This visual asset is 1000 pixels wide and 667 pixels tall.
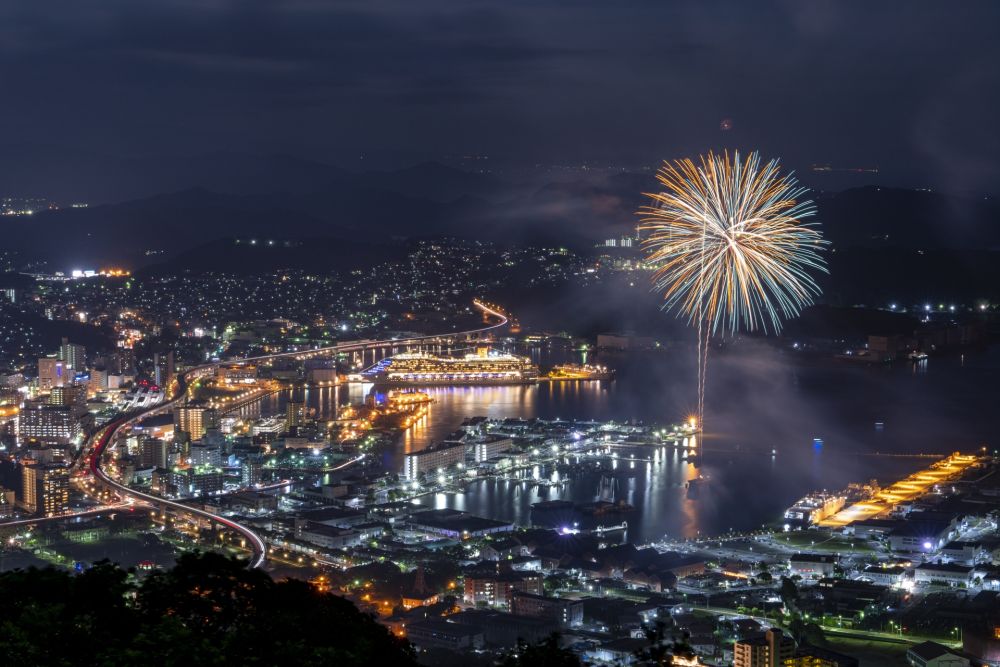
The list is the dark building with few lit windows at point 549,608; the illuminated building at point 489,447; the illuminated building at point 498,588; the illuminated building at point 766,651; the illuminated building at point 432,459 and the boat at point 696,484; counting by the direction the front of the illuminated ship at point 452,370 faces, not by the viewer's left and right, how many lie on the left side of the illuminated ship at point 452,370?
6

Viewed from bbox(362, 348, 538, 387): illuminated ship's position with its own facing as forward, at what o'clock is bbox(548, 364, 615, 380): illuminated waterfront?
bbox(548, 364, 615, 380): illuminated waterfront is roughly at 6 o'clock from bbox(362, 348, 538, 387): illuminated ship.

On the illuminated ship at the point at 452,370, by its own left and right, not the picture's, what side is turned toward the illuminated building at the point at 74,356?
front

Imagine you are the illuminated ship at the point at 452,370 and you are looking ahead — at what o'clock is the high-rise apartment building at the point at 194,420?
The high-rise apartment building is roughly at 10 o'clock from the illuminated ship.

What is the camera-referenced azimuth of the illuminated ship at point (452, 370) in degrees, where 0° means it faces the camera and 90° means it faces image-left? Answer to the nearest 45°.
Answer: approximately 90°

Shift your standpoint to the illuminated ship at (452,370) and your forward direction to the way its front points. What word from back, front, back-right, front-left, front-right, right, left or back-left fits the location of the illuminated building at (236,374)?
front

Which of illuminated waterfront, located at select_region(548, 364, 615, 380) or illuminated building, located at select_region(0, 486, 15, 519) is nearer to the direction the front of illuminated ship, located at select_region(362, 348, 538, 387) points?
the illuminated building

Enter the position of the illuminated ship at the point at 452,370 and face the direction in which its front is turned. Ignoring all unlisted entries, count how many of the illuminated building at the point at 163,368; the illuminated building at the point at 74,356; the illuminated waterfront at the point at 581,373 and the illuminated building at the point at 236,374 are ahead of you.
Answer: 3

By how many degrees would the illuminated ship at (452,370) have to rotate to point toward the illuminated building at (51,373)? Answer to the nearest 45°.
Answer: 0° — it already faces it

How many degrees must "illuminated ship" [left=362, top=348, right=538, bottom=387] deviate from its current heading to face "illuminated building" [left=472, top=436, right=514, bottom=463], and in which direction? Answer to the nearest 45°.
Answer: approximately 90° to its left

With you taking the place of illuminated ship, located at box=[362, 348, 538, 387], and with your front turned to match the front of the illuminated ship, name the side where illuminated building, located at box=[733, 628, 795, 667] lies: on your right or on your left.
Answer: on your left
